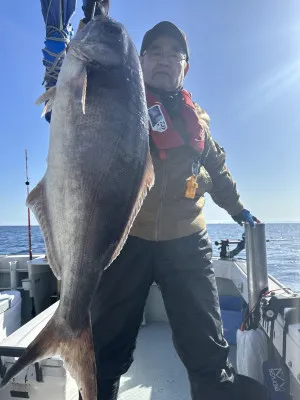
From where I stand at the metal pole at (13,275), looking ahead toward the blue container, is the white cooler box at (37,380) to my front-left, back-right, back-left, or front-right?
front-right

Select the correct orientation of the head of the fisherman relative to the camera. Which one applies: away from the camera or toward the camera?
toward the camera

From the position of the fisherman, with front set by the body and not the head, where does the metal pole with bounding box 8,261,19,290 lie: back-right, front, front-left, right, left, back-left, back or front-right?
back-right

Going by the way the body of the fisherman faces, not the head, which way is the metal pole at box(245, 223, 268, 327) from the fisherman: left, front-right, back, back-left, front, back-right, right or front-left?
back-left

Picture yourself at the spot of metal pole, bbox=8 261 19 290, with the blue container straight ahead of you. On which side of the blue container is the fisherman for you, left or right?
right

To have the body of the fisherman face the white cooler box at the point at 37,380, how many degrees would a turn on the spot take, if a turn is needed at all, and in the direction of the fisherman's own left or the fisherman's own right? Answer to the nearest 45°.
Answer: approximately 90° to the fisherman's own right

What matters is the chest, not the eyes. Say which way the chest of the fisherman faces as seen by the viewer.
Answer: toward the camera

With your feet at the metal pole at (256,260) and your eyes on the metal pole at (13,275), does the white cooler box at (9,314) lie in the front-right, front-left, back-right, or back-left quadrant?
front-left

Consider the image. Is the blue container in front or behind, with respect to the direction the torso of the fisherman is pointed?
behind
